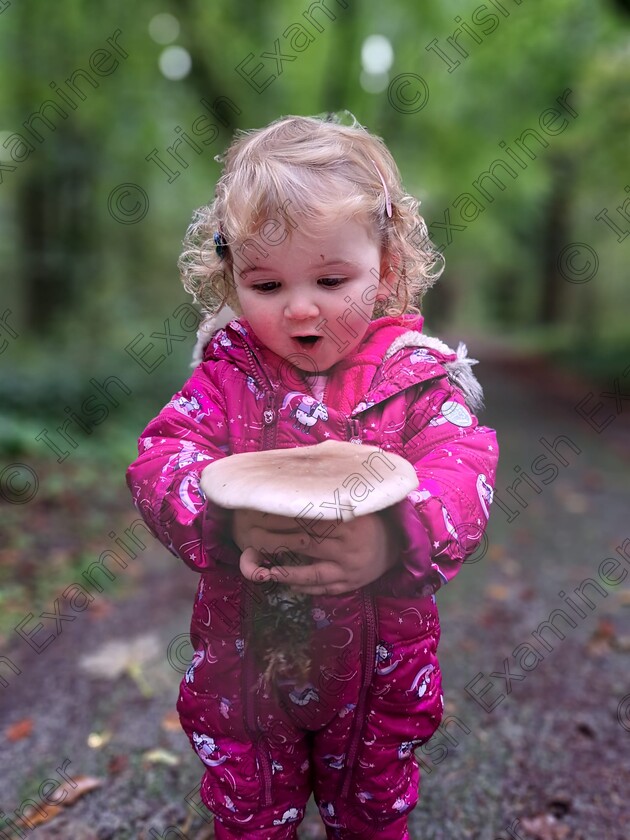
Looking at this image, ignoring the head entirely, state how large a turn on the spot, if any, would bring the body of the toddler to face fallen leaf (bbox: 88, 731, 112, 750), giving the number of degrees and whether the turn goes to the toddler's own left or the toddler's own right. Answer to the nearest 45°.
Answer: approximately 135° to the toddler's own right

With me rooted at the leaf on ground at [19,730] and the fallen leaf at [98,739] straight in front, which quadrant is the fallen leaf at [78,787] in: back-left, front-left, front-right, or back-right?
front-right

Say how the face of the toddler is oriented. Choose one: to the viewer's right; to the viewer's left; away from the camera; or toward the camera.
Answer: toward the camera

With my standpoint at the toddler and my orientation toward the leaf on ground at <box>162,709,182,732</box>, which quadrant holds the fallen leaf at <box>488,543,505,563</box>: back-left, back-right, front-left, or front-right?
front-right

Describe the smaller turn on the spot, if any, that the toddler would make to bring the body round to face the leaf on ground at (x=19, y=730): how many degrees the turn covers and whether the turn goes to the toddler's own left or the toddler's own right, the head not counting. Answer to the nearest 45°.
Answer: approximately 135° to the toddler's own right

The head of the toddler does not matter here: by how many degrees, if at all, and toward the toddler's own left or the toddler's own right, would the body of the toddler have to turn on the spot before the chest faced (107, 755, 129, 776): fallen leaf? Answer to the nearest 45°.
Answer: approximately 135° to the toddler's own right

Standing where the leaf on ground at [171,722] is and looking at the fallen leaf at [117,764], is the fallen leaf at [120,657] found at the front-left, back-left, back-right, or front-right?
back-right

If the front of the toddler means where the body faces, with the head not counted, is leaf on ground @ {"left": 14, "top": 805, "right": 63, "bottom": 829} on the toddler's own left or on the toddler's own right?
on the toddler's own right

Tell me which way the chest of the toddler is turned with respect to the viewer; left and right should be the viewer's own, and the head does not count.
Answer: facing the viewer
